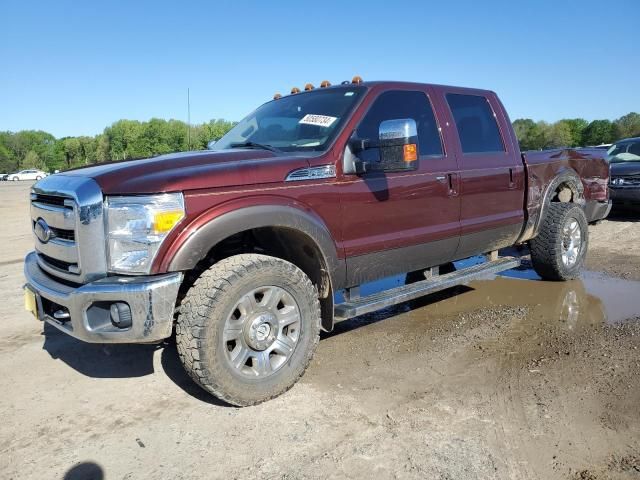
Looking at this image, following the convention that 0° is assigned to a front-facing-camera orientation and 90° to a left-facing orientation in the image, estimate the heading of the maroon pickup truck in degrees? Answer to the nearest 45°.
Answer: approximately 45°
